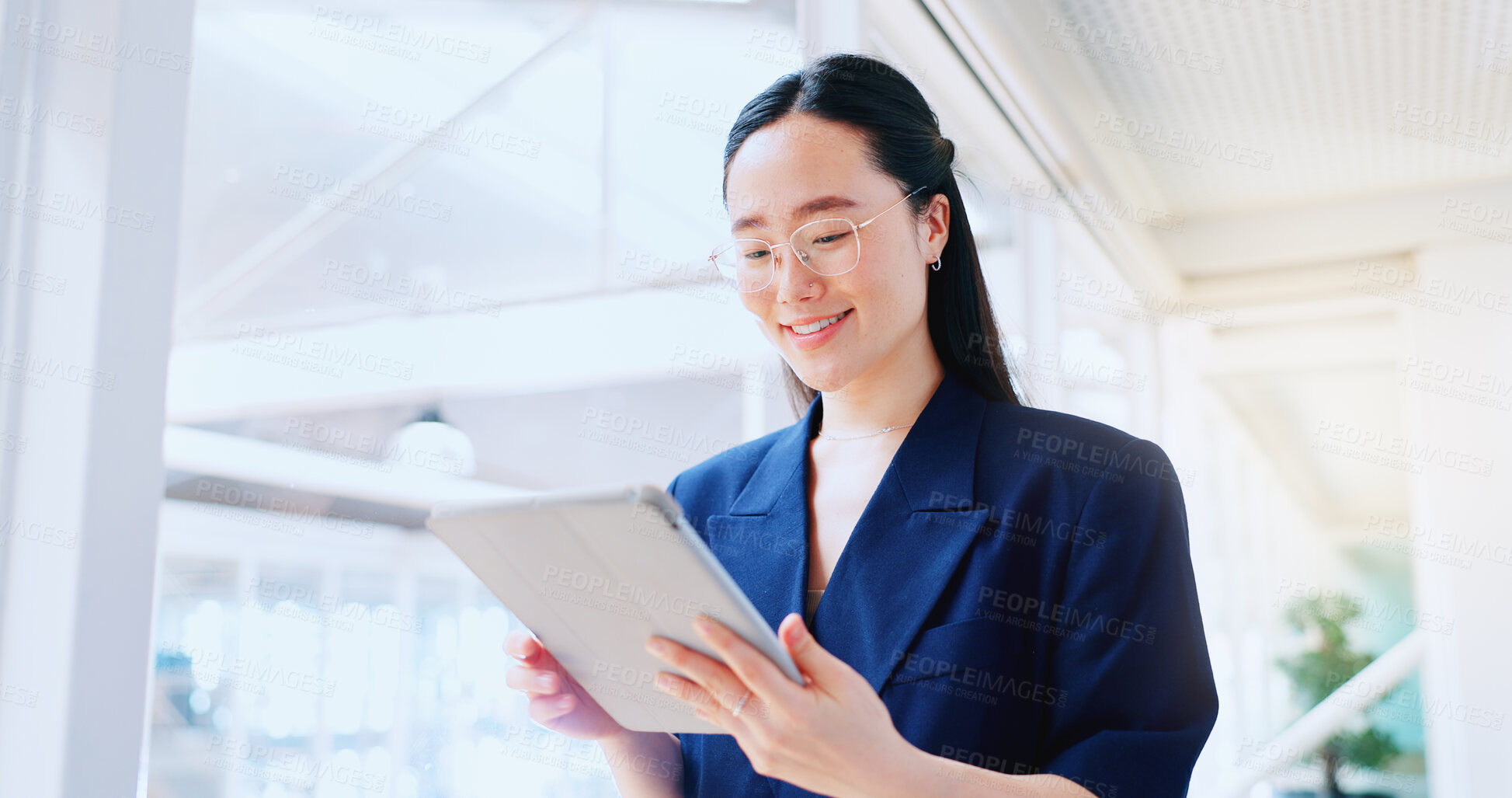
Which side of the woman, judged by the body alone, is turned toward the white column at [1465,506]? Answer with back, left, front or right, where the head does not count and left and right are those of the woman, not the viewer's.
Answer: back

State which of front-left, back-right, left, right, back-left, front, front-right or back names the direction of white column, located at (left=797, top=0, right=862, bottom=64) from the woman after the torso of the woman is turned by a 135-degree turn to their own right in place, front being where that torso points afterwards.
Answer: front

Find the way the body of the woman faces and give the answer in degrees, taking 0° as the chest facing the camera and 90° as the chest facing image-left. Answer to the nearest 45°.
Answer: approximately 45°
